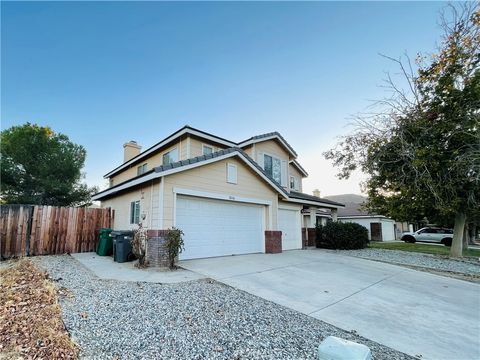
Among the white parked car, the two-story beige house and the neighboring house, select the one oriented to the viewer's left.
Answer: the white parked car

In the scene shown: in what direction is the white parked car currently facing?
to the viewer's left

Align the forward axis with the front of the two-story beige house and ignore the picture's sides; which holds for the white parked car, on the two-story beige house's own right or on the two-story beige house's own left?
on the two-story beige house's own left

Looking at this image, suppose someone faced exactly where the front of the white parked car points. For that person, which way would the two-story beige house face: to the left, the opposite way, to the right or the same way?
the opposite way

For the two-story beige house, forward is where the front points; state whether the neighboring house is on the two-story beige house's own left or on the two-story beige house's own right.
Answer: on the two-story beige house's own left

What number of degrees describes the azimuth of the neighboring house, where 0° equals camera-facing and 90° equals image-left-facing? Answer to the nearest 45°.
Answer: approximately 315°

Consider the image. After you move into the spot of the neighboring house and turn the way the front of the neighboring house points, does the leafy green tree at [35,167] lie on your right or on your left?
on your right

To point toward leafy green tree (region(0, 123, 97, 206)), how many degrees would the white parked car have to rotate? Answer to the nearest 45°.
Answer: approximately 45° to its left

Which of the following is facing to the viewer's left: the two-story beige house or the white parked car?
the white parked car

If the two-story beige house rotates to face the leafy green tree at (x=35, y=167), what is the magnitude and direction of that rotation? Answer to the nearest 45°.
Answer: approximately 180°
